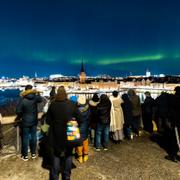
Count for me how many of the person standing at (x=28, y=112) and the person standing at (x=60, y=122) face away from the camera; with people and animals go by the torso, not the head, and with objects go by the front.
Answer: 2

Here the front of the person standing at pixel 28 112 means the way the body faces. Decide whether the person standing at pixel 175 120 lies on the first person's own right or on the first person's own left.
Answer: on the first person's own right

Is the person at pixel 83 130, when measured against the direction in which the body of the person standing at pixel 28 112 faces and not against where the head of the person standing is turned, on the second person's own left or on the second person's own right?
on the second person's own right

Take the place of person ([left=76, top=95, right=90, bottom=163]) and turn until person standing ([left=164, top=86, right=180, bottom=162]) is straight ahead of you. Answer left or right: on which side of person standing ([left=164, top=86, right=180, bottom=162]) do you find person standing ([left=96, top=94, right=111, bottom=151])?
left

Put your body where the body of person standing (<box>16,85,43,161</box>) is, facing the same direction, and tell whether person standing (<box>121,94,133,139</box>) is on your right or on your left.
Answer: on your right

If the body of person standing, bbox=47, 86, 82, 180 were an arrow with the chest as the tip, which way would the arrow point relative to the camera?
away from the camera

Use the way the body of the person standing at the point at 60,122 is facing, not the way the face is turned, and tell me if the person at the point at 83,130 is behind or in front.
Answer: in front

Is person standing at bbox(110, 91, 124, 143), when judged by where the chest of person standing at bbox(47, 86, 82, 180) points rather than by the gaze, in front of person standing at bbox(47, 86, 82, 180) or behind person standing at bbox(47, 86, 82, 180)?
in front

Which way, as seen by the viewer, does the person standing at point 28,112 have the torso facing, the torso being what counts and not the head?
away from the camera
